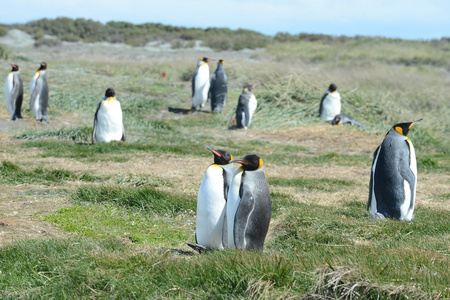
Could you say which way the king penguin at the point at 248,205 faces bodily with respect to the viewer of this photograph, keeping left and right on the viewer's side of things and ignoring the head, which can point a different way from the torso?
facing to the left of the viewer

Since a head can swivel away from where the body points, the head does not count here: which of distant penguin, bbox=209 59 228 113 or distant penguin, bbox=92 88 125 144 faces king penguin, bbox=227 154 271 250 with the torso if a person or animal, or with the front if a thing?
distant penguin, bbox=92 88 125 144

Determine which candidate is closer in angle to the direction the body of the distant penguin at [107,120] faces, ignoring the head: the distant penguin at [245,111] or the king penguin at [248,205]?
the king penguin

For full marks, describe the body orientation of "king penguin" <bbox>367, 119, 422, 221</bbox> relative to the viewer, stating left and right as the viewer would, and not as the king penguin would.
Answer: facing away from the viewer and to the right of the viewer

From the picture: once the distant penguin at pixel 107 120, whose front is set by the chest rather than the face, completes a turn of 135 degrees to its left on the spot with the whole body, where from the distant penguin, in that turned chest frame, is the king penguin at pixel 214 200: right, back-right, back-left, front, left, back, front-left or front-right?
back-right

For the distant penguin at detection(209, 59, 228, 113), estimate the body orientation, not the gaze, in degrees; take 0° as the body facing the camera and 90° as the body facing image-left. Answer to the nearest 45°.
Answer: approximately 180°

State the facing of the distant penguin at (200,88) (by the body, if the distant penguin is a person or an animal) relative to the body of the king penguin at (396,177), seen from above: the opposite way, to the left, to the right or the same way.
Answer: to the right

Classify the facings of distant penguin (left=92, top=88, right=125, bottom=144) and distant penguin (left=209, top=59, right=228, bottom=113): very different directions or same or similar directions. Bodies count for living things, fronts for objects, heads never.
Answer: very different directions

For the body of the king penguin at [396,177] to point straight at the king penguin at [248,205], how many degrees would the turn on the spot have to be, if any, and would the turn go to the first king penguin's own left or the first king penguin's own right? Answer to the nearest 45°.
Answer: approximately 180°

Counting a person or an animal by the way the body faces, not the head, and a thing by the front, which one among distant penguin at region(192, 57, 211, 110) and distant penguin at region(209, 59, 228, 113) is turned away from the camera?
distant penguin at region(209, 59, 228, 113)

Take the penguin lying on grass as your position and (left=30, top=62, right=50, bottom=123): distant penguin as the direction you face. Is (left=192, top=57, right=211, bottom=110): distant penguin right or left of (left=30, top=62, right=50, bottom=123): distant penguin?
right

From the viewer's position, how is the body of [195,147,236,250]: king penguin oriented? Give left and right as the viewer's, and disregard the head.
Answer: facing the viewer and to the left of the viewer

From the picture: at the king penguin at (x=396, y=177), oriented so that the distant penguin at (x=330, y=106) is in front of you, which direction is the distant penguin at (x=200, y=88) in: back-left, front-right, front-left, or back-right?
front-left

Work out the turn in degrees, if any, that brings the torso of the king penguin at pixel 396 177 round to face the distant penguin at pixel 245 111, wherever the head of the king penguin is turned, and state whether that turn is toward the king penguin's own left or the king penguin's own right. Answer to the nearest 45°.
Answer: approximately 90° to the king penguin's own left

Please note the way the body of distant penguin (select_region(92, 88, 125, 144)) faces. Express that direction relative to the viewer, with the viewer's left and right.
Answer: facing the viewer
